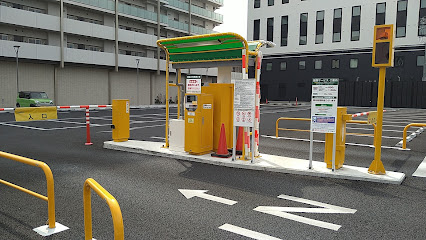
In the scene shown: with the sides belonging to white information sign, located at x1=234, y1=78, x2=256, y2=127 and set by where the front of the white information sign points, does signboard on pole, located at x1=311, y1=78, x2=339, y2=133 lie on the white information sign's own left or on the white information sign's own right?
on the white information sign's own left

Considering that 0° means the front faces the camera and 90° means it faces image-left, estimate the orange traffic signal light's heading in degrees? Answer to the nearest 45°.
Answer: approximately 0°

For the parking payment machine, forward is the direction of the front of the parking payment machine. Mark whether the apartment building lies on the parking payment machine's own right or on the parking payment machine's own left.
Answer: on the parking payment machine's own right

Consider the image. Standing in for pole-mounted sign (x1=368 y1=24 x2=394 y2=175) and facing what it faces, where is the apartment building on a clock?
The apartment building is roughly at 4 o'clock from the pole-mounted sign.

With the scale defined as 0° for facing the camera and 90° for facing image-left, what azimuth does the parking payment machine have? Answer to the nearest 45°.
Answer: approximately 45°

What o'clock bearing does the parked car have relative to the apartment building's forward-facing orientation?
The parked car is roughly at 2 o'clock from the apartment building.

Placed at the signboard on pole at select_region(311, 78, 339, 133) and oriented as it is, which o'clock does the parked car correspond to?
The parked car is roughly at 4 o'clock from the signboard on pole.
